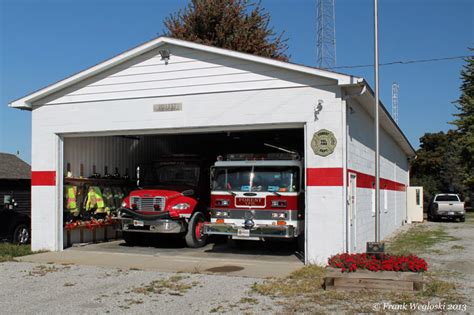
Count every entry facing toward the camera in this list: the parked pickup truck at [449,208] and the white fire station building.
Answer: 1

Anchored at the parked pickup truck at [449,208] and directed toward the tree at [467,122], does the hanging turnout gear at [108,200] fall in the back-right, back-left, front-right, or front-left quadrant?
back-left

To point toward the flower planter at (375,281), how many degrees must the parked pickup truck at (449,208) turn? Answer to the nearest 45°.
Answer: approximately 180°

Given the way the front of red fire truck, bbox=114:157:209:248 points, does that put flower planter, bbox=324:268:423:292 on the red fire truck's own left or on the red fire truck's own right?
on the red fire truck's own left

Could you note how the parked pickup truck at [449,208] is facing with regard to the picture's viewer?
facing away from the viewer

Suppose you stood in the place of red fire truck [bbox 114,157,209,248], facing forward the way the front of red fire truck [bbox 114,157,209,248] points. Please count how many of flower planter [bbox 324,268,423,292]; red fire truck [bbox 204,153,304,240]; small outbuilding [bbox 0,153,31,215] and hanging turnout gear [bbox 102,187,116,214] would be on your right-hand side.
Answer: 2

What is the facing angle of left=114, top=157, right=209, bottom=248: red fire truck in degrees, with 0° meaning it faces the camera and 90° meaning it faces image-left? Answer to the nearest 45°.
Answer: approximately 45°

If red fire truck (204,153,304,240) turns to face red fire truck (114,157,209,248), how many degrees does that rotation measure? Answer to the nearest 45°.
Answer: approximately 135° to its right

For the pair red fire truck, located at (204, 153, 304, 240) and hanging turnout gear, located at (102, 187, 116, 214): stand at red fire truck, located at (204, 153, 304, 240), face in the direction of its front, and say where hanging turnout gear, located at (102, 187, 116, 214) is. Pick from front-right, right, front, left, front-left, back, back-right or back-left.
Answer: back-right

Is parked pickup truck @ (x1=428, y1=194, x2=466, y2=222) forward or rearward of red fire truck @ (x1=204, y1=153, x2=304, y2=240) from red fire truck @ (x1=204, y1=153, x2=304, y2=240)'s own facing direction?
rearward

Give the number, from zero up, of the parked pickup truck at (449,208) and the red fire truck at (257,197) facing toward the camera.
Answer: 1
